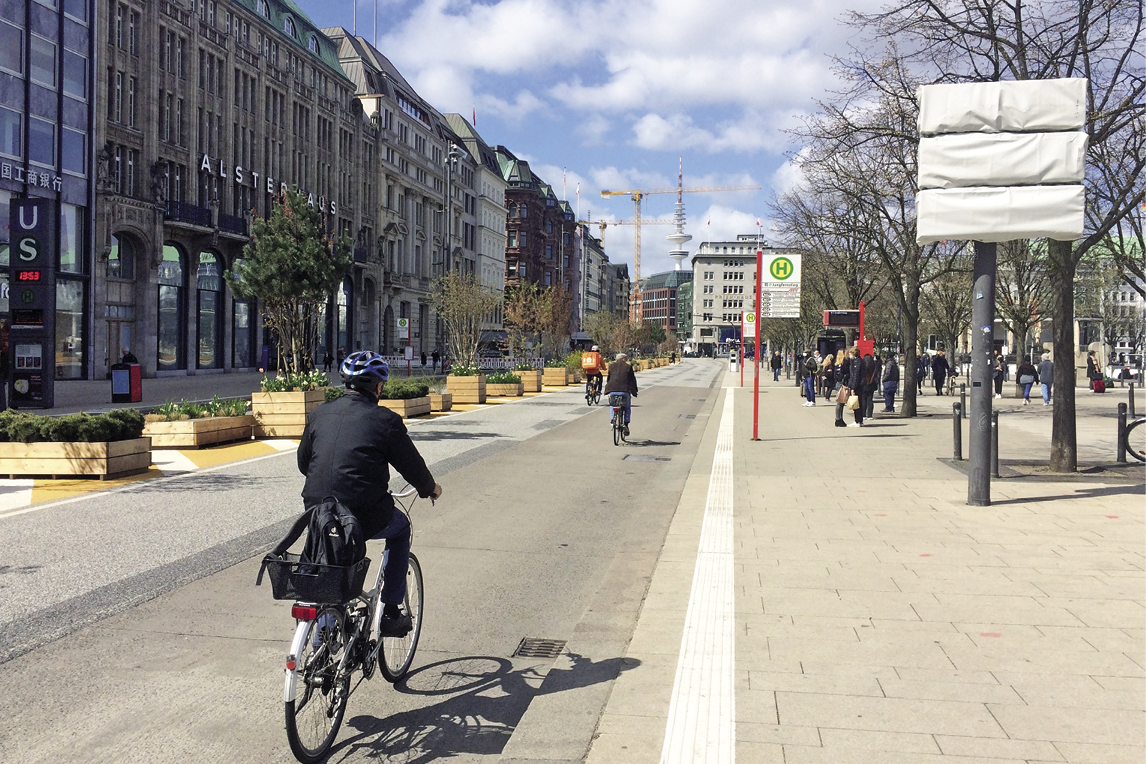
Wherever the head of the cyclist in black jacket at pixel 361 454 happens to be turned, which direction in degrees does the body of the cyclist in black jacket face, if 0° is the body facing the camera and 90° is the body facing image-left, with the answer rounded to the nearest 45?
approximately 225°

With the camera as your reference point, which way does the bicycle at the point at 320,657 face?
facing away from the viewer and to the right of the viewer

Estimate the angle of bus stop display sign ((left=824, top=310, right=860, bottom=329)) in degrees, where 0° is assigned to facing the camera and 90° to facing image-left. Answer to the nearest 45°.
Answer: approximately 0°

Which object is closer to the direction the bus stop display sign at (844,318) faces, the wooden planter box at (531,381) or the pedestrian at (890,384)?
the pedestrian

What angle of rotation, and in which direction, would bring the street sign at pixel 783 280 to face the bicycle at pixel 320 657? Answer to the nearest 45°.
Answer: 0° — it already faces it

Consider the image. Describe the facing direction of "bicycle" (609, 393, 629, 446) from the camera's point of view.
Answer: facing away from the viewer

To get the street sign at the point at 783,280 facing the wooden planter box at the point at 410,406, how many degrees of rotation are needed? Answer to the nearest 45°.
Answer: approximately 90° to its right

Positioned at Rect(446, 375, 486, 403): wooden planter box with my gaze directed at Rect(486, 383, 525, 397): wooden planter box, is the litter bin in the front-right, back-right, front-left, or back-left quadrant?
back-left

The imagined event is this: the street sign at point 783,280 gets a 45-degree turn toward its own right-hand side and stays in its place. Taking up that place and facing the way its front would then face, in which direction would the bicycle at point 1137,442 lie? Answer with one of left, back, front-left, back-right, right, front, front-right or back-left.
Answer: left
